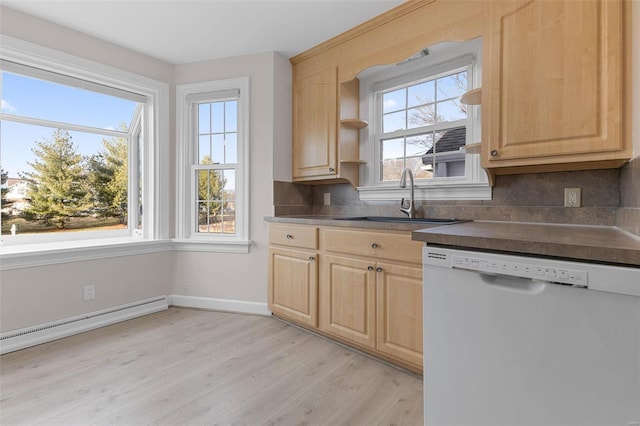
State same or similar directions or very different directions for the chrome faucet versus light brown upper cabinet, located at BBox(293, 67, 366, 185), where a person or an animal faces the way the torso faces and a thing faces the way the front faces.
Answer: same or similar directions

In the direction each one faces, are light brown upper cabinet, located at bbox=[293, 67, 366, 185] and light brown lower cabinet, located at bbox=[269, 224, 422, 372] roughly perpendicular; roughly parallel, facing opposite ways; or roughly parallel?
roughly parallel

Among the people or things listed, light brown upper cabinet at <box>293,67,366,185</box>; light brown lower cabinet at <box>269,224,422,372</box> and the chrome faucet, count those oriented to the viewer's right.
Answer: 0

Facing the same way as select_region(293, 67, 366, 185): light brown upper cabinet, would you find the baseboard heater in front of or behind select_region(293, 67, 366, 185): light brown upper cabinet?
in front

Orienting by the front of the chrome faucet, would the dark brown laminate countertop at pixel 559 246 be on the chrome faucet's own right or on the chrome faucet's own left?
on the chrome faucet's own left

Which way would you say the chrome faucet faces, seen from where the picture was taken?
facing the viewer and to the left of the viewer

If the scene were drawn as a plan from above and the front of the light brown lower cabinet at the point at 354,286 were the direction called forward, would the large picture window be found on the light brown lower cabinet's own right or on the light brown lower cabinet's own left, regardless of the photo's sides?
on the light brown lower cabinet's own right

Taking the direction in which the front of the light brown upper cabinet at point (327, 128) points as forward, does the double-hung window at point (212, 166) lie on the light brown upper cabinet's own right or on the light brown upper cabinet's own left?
on the light brown upper cabinet's own right

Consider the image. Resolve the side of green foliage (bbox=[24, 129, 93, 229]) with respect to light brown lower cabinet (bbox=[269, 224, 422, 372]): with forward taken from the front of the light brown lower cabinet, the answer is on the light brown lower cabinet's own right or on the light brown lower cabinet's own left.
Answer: on the light brown lower cabinet's own right

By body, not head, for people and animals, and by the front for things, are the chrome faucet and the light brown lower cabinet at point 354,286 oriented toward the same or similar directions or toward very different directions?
same or similar directions
